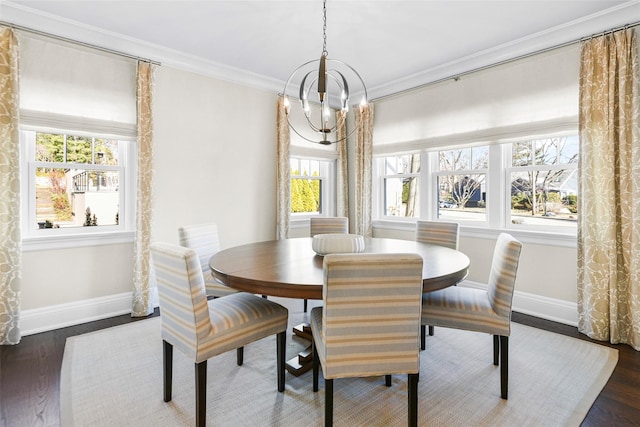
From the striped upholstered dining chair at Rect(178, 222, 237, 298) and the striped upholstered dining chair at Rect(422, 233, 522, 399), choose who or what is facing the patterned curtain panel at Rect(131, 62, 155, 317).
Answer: the striped upholstered dining chair at Rect(422, 233, 522, 399)

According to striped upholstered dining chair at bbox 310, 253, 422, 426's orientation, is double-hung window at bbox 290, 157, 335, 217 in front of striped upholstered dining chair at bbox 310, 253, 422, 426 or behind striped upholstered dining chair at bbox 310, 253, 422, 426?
in front

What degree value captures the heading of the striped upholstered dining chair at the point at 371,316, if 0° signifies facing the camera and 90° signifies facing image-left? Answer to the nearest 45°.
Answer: approximately 180°

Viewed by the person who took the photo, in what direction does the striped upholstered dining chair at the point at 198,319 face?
facing away from the viewer and to the right of the viewer

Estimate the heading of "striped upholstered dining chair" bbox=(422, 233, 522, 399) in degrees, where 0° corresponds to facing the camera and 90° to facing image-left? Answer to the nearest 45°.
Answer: approximately 90°

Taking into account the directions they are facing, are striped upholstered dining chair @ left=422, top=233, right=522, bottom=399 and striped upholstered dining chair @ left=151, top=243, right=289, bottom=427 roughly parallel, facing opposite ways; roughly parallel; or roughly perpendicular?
roughly perpendicular

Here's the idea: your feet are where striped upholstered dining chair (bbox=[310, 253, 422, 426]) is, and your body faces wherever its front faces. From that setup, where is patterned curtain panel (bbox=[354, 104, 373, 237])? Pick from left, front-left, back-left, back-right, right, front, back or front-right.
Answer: front

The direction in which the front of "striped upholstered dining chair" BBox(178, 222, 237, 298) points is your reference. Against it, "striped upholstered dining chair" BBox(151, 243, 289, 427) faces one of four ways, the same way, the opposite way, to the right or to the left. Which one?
to the left

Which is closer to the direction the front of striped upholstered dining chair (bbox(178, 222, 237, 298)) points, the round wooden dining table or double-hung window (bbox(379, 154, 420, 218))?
the round wooden dining table

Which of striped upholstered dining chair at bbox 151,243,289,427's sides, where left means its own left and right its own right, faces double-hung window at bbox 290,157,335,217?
front

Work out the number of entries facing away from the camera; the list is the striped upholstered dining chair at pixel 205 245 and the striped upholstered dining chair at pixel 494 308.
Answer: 0

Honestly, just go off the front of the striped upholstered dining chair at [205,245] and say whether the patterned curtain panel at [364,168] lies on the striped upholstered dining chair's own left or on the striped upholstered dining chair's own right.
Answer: on the striped upholstered dining chair's own left

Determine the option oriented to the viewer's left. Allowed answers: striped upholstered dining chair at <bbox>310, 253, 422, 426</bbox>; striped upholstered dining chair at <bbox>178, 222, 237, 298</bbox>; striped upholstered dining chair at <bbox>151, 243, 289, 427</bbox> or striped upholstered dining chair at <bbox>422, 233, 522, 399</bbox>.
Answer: striped upholstered dining chair at <bbox>422, 233, 522, 399</bbox>

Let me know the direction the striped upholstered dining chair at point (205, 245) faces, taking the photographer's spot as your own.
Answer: facing the viewer and to the right of the viewer

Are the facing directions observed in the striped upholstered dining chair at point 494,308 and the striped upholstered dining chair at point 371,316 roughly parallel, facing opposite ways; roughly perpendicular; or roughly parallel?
roughly perpendicular
